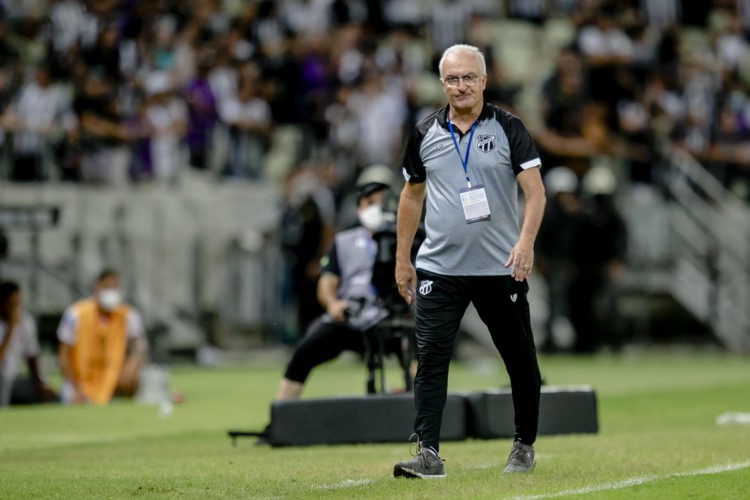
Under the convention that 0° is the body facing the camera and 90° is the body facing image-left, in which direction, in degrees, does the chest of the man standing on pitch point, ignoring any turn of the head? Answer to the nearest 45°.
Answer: approximately 0°

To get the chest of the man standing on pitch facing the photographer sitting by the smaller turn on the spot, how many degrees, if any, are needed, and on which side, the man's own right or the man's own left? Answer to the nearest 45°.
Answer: approximately 180°

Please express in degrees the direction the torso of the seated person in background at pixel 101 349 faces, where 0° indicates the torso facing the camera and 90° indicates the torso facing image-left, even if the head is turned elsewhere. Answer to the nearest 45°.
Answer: approximately 0°

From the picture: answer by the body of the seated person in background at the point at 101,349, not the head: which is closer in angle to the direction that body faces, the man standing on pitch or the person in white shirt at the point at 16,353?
the man standing on pitch

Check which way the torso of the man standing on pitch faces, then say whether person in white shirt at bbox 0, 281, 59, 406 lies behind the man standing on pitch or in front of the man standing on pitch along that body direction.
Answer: behind

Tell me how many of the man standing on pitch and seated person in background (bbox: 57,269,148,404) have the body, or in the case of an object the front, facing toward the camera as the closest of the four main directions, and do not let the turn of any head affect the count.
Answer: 2

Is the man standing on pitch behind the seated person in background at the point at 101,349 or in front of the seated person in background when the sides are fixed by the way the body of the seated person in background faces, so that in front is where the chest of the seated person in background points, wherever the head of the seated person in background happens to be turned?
in front

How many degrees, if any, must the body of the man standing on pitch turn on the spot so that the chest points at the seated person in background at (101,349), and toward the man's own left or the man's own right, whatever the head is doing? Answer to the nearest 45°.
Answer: approximately 135° to the man's own right
